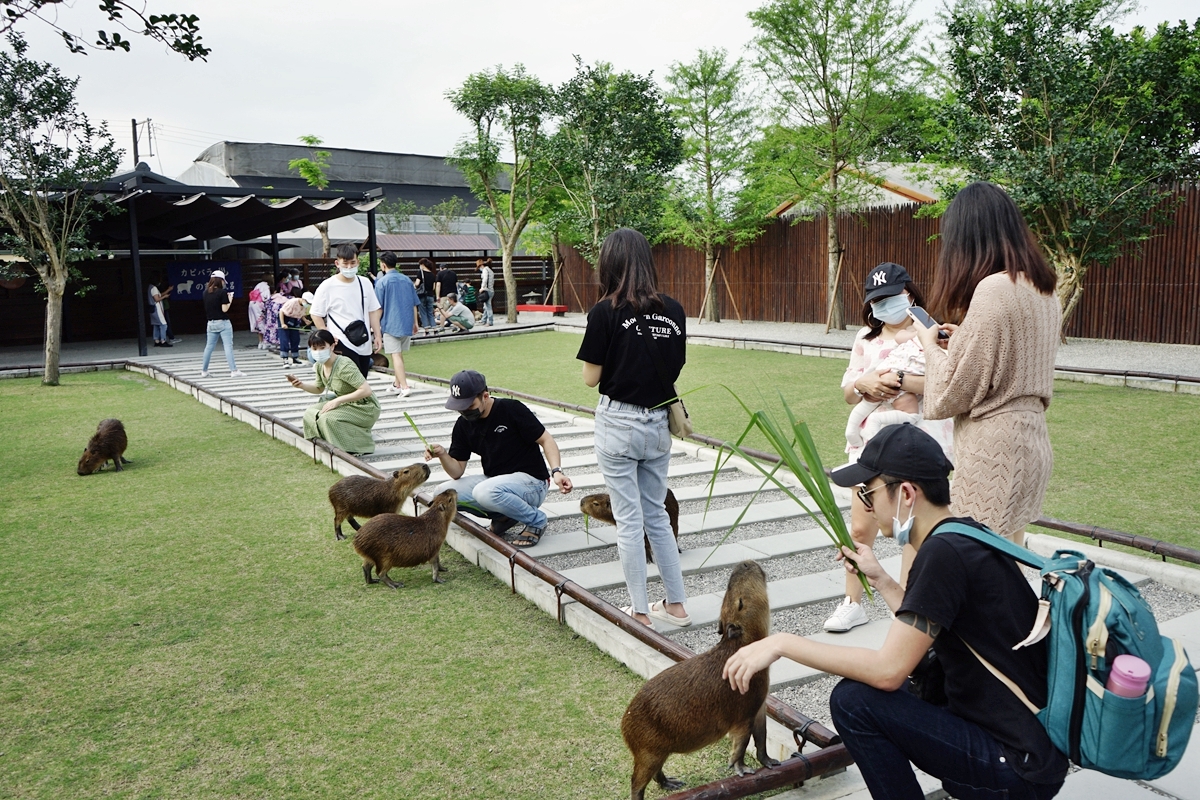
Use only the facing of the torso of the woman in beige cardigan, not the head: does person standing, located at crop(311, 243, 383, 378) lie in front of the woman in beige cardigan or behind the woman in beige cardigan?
in front

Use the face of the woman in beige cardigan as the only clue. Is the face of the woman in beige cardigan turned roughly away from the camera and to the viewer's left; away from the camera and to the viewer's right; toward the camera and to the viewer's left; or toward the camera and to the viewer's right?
away from the camera and to the viewer's left

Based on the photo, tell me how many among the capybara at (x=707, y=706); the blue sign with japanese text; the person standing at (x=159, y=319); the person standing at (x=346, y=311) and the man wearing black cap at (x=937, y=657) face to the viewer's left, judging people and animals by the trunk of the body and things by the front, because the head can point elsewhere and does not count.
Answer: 1

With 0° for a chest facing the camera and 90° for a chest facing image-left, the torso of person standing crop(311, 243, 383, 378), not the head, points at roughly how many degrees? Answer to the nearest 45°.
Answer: approximately 0°

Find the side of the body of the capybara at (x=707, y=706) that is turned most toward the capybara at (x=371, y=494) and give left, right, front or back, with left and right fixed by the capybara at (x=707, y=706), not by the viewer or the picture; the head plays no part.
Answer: left

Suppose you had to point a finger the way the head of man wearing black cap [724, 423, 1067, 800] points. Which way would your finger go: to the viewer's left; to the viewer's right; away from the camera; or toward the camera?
to the viewer's left

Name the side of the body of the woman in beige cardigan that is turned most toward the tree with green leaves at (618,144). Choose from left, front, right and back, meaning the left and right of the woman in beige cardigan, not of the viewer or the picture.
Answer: front

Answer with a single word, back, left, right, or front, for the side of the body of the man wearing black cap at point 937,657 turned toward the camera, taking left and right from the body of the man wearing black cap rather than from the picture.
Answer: left
